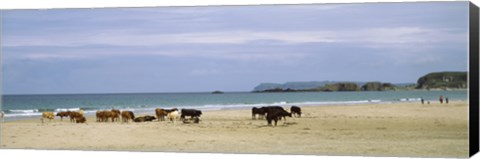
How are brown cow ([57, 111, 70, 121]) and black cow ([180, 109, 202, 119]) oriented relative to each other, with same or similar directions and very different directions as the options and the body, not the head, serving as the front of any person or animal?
very different directions

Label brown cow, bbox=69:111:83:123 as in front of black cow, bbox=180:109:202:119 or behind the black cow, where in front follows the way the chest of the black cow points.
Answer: behind

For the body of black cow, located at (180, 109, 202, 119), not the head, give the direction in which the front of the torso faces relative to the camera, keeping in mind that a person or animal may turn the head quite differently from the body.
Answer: to the viewer's right

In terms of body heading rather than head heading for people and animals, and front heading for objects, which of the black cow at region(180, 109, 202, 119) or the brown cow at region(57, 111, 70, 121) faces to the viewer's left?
the brown cow

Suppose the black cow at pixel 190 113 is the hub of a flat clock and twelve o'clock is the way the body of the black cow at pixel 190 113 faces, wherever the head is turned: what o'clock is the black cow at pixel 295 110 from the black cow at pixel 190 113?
the black cow at pixel 295 110 is roughly at 12 o'clock from the black cow at pixel 190 113.

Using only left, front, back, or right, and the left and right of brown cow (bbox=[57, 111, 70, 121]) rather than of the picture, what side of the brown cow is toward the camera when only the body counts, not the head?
left
